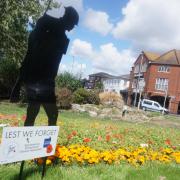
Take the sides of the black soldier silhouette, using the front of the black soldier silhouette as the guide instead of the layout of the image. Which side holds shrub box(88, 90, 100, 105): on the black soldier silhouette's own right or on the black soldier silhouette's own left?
on the black soldier silhouette's own left

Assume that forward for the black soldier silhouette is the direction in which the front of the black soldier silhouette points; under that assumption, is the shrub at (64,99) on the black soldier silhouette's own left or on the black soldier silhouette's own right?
on the black soldier silhouette's own left

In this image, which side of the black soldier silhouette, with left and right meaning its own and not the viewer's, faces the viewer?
right

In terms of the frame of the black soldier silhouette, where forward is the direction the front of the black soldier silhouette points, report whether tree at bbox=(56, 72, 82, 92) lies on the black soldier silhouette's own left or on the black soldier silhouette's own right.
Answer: on the black soldier silhouette's own left

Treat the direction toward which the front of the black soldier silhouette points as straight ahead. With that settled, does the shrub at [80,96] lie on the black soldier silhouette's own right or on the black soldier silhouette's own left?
on the black soldier silhouette's own left
